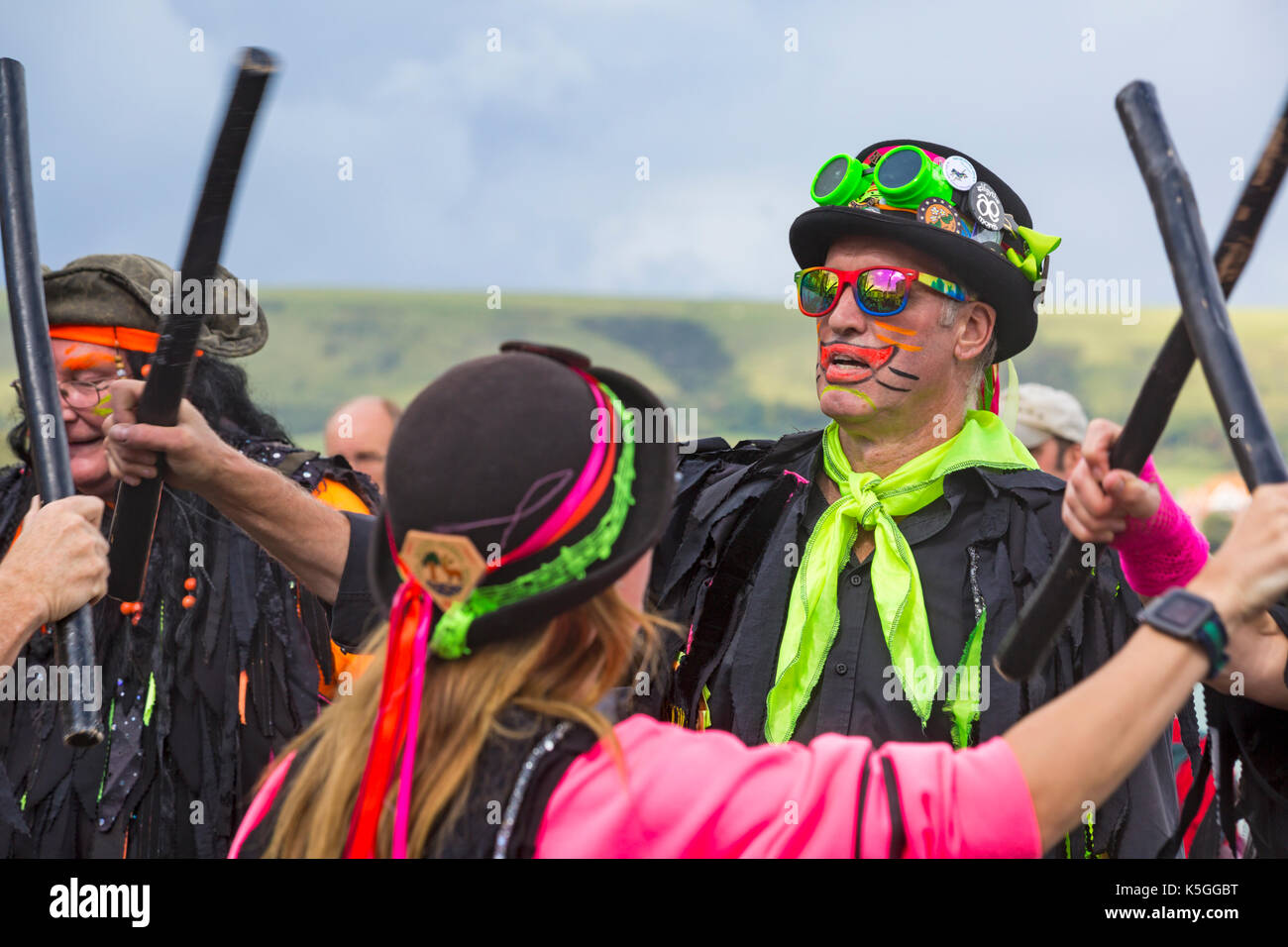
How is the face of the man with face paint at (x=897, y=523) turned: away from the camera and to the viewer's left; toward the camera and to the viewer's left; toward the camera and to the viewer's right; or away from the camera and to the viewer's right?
toward the camera and to the viewer's left

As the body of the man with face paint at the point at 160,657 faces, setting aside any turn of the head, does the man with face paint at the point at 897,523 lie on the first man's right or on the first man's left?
on the first man's left
